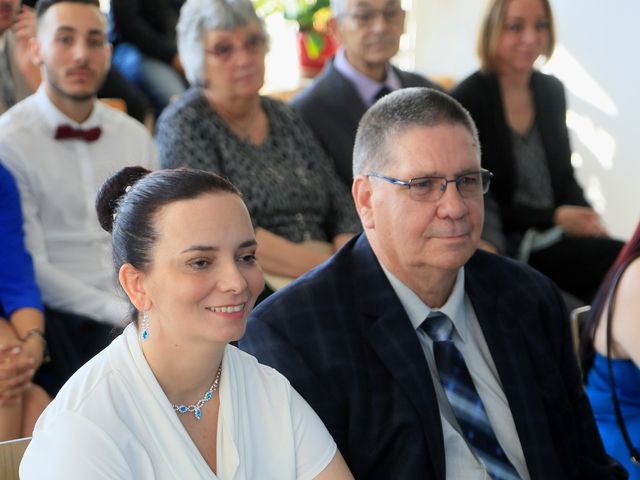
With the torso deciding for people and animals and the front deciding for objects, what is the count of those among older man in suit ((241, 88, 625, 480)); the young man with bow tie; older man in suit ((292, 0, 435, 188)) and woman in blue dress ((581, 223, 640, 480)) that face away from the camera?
0

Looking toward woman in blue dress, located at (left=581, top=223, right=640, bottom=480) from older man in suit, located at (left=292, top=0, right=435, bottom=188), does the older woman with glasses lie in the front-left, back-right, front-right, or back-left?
front-right

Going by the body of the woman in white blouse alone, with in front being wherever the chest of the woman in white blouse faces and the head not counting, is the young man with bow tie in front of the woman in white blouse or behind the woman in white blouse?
behind

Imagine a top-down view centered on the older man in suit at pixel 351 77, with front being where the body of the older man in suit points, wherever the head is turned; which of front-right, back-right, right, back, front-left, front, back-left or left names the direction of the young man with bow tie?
right

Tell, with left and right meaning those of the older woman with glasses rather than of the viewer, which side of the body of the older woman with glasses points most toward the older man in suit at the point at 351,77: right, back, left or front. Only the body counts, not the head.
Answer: left

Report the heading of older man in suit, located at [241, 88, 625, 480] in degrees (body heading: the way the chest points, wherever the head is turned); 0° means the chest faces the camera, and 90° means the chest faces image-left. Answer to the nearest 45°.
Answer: approximately 315°

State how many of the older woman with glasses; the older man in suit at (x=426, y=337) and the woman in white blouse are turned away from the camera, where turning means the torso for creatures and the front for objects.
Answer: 0

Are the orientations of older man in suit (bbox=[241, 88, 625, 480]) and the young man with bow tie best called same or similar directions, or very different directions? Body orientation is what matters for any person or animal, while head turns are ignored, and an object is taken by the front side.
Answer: same or similar directions

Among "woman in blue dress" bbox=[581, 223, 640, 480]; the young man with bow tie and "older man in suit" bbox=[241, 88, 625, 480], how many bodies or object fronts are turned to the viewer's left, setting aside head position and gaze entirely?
0

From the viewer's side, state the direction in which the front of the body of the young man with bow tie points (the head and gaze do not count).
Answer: toward the camera

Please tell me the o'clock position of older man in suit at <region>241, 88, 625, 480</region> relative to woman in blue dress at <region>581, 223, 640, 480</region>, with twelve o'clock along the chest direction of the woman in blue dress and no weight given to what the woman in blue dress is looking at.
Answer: The older man in suit is roughly at 3 o'clock from the woman in blue dress.

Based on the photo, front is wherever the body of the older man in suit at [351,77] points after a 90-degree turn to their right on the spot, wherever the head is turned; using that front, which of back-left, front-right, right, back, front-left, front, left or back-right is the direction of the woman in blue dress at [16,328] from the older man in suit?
front
